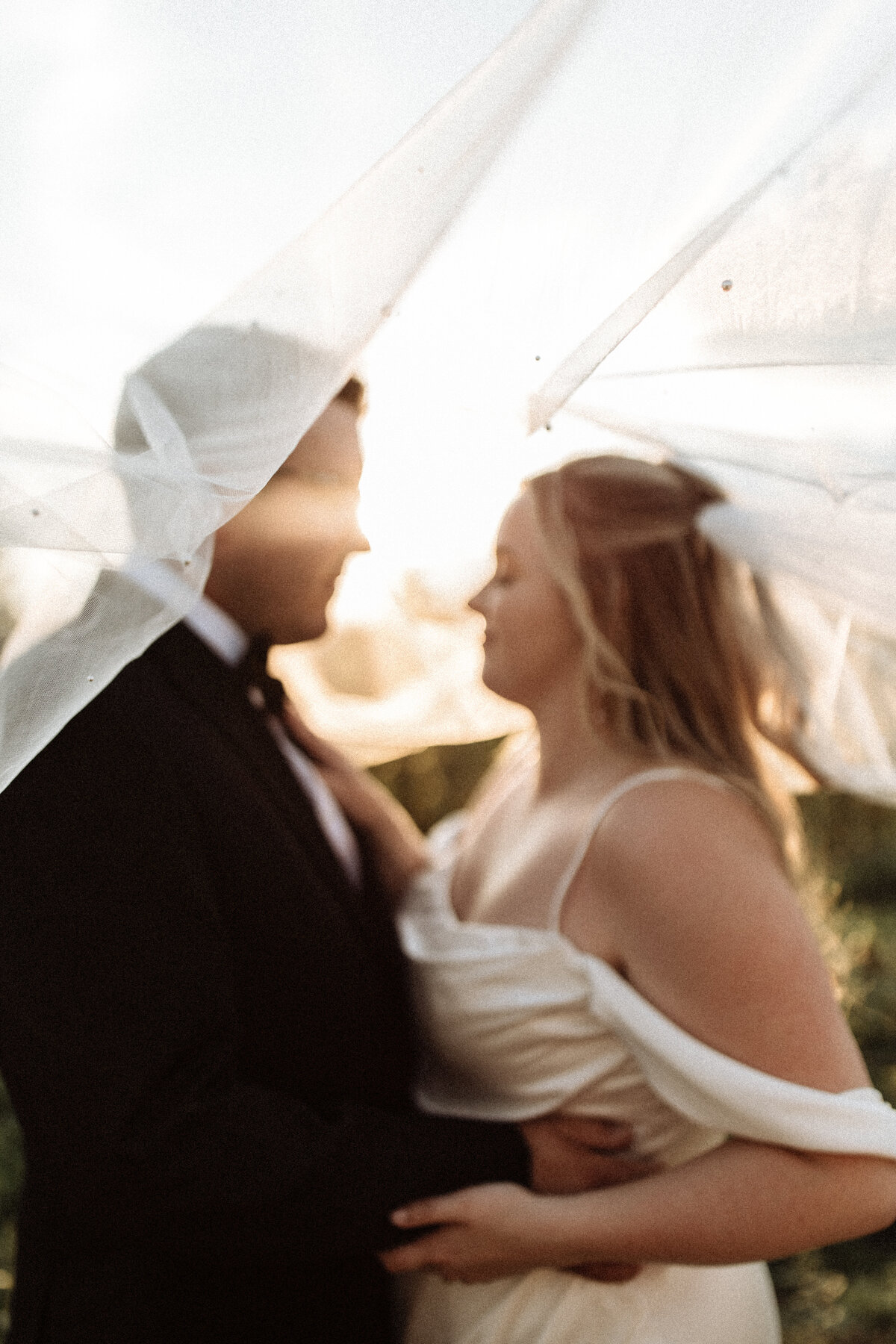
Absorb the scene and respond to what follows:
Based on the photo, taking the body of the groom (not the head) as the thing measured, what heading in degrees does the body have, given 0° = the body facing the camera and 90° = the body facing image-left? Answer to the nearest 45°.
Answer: approximately 270°

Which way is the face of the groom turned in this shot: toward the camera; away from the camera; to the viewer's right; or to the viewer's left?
to the viewer's right

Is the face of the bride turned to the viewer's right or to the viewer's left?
to the viewer's left
